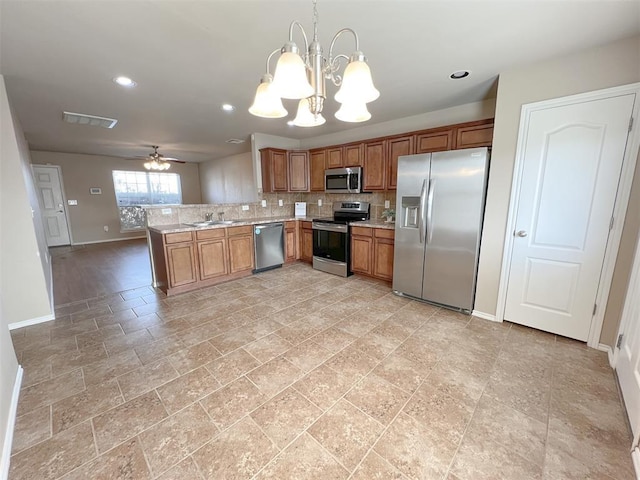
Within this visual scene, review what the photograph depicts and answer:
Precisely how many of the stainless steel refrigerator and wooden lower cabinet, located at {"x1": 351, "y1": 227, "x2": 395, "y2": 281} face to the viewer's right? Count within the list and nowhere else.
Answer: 0

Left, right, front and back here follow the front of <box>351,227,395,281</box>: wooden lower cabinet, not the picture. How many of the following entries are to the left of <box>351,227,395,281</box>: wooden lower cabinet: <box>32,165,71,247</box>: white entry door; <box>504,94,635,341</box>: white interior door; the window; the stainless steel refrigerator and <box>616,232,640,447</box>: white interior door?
3

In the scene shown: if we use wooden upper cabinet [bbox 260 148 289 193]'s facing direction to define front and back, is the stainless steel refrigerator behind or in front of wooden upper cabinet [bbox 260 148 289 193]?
in front

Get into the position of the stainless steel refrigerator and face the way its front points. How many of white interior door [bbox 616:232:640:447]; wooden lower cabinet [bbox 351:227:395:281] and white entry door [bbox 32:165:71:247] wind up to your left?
1

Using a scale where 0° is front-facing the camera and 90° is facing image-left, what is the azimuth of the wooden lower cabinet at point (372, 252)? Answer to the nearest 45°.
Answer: approximately 45°

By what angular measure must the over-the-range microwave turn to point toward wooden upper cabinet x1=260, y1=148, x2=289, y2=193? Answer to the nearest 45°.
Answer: approximately 45° to its right

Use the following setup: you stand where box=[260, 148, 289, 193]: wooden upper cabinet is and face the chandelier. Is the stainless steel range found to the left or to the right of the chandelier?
left

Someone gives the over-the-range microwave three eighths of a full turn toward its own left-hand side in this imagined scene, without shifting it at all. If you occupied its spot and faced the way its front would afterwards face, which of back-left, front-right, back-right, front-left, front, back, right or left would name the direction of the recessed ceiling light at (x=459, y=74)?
front-right

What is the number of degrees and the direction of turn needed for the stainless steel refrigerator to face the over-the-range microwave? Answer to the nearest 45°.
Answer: approximately 90° to its right

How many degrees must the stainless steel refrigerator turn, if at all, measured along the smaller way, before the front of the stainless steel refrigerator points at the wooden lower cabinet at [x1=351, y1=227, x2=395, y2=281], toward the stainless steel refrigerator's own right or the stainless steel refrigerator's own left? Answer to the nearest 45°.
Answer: approximately 90° to the stainless steel refrigerator's own right

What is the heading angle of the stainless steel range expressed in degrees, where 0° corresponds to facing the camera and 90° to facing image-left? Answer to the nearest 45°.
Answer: approximately 45°

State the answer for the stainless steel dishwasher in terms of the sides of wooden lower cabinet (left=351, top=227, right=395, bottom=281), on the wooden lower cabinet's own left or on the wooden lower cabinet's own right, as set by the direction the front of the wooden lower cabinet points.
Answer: on the wooden lower cabinet's own right

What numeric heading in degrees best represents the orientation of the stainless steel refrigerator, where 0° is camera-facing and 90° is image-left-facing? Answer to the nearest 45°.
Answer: approximately 45°
